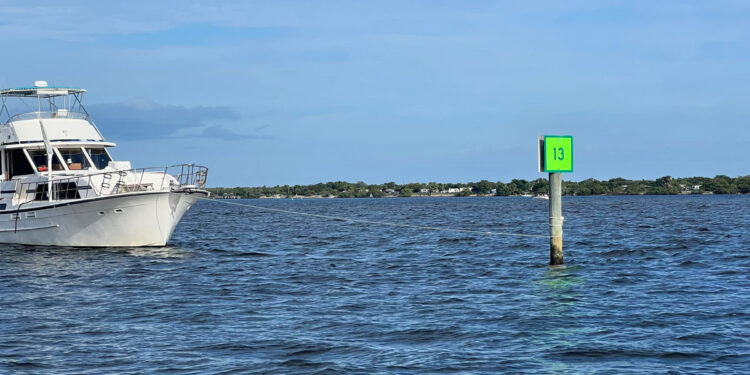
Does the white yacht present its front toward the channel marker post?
yes
